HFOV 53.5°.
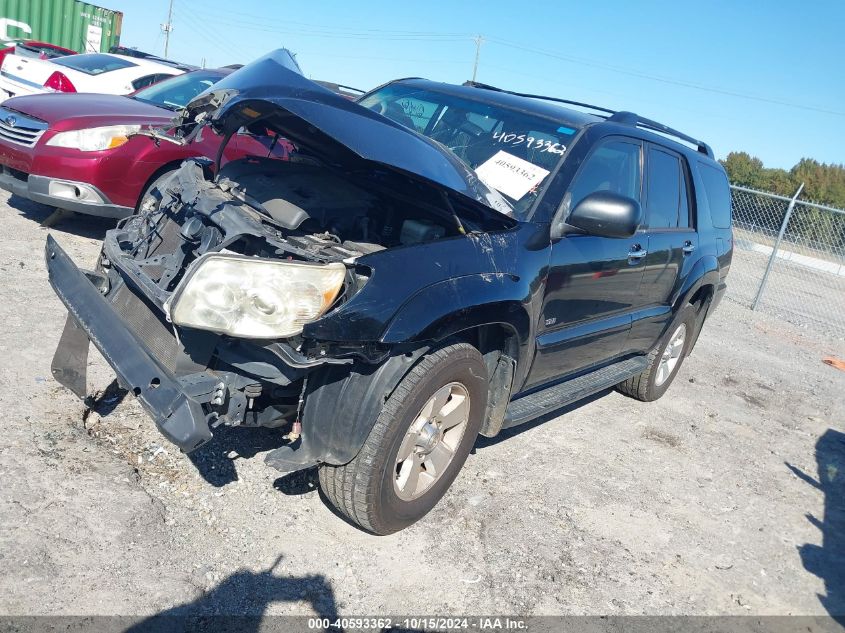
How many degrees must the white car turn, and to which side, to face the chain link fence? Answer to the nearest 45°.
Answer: approximately 45° to its right

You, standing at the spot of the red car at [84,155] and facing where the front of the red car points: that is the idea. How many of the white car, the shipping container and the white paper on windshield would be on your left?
1

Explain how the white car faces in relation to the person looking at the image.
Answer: facing away from the viewer and to the right of the viewer

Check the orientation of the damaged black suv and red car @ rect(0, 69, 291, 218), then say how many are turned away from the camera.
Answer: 0

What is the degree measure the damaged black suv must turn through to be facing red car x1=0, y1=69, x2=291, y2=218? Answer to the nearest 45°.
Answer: approximately 90° to its right

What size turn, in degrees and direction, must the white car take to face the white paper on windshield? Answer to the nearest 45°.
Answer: approximately 135° to its right

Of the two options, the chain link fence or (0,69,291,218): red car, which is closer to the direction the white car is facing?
the chain link fence

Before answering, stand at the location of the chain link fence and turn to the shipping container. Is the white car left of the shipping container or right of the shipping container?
left

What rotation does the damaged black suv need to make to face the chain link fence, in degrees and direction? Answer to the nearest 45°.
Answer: approximately 180°

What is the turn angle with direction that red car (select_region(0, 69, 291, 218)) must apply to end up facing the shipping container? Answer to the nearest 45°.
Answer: approximately 135° to its right

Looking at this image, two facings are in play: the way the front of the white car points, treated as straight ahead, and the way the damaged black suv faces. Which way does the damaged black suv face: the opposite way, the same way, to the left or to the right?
the opposite way

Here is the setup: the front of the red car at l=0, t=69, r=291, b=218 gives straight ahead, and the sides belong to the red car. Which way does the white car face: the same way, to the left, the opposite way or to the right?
the opposite way

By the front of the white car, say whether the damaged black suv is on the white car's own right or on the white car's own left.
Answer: on the white car's own right
